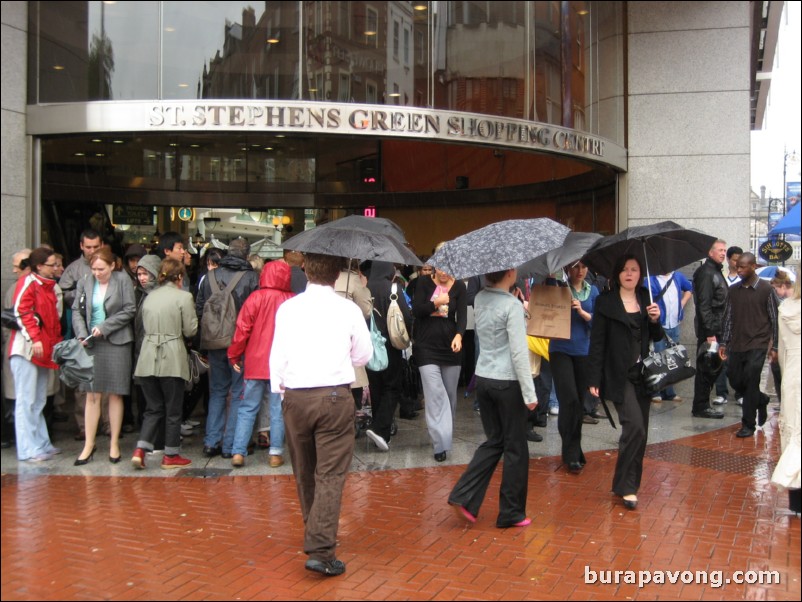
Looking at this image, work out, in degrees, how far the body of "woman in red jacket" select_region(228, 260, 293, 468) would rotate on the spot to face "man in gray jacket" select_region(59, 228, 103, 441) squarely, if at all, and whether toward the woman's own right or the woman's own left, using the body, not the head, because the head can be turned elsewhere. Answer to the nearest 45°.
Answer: approximately 45° to the woman's own left

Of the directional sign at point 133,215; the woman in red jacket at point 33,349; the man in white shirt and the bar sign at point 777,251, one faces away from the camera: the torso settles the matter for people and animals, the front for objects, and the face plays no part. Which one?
the man in white shirt

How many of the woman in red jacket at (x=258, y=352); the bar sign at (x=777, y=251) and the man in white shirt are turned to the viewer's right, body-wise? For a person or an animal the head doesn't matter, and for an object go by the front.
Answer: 0

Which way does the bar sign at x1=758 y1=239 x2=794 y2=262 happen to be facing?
toward the camera

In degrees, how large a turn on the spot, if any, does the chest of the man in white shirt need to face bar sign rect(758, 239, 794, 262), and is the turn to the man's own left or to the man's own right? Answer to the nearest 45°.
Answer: approximately 45° to the man's own right

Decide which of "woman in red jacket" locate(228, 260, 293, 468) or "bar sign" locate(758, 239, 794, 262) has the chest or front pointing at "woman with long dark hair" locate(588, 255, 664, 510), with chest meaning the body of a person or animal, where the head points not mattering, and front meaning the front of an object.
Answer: the bar sign

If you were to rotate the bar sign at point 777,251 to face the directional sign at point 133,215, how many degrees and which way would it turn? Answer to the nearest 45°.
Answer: approximately 45° to its right

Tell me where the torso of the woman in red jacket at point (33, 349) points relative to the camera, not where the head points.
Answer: to the viewer's right

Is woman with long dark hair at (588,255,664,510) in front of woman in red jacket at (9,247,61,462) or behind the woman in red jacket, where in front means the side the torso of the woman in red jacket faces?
in front

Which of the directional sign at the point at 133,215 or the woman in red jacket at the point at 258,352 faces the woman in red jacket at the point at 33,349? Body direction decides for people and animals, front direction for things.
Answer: the directional sign

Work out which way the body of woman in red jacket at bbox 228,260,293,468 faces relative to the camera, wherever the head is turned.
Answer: away from the camera

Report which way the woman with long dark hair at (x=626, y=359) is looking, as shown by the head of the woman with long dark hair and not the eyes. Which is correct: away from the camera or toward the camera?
toward the camera

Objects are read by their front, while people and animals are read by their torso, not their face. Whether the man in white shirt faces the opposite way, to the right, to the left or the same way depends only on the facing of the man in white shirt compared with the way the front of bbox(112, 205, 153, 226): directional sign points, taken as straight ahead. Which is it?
the opposite way

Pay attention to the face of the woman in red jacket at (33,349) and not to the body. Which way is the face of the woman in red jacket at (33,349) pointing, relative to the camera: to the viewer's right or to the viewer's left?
to the viewer's right

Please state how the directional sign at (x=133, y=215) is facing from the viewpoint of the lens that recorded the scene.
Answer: facing the viewer

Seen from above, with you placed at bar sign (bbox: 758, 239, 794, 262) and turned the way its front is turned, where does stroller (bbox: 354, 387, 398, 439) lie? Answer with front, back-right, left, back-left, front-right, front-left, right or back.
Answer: front

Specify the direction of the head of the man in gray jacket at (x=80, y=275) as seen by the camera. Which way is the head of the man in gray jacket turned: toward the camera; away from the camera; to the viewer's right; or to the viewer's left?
toward the camera

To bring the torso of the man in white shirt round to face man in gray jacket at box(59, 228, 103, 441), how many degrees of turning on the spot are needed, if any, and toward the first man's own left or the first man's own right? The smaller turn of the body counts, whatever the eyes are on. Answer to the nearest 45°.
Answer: approximately 45° to the first man's own left

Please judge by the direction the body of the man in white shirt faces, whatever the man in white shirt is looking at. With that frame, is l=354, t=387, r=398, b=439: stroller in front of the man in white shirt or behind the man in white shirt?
in front

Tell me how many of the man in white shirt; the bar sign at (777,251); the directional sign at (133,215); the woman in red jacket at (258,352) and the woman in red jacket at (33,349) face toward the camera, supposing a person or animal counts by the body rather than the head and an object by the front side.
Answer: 2

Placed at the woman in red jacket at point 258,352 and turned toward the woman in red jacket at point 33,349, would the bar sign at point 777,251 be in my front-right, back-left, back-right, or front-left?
back-right

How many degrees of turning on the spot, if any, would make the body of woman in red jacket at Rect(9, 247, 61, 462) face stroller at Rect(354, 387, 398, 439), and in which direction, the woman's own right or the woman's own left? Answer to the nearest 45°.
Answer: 0° — they already face it
